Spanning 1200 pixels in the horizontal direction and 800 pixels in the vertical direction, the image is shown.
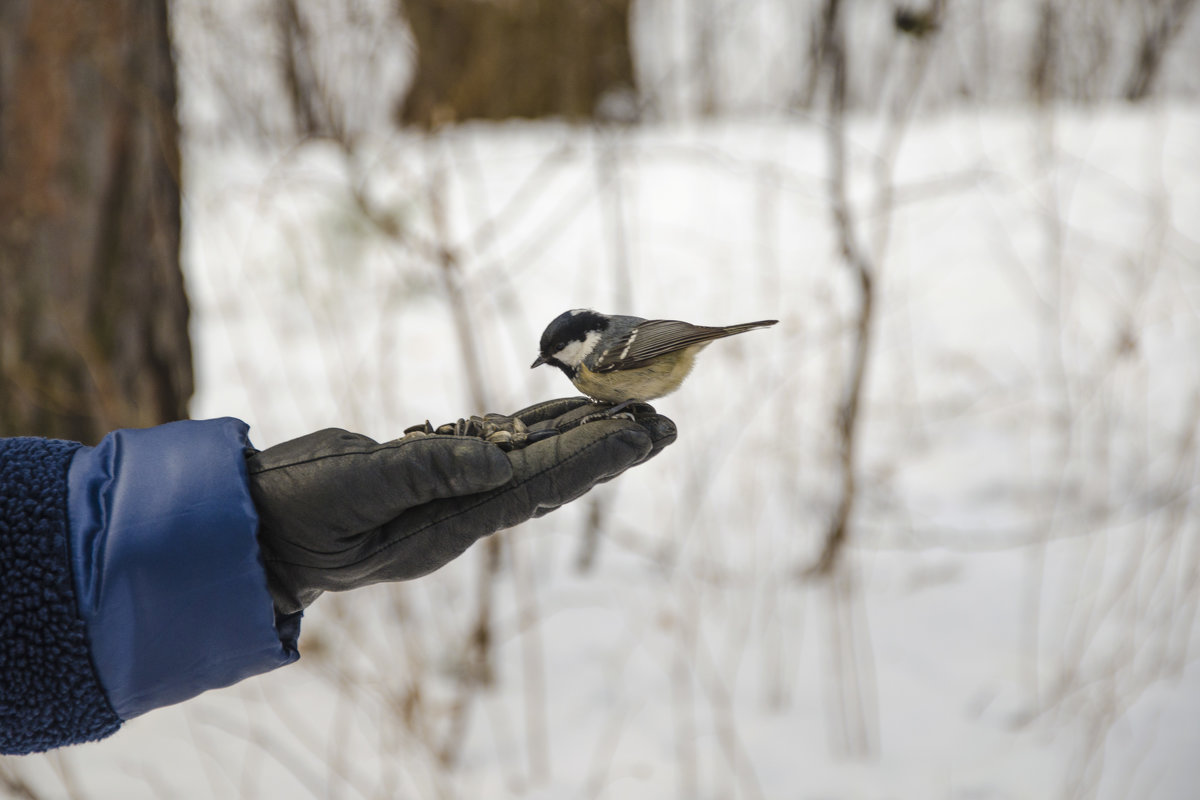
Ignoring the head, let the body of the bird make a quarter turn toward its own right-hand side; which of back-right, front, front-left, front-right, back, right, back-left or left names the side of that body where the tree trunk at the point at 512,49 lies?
front

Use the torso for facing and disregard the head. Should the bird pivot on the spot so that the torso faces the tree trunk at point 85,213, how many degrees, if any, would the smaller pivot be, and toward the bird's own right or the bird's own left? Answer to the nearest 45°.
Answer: approximately 45° to the bird's own right

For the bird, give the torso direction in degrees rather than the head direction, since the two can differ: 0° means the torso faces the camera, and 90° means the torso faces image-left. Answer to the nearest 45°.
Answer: approximately 90°
